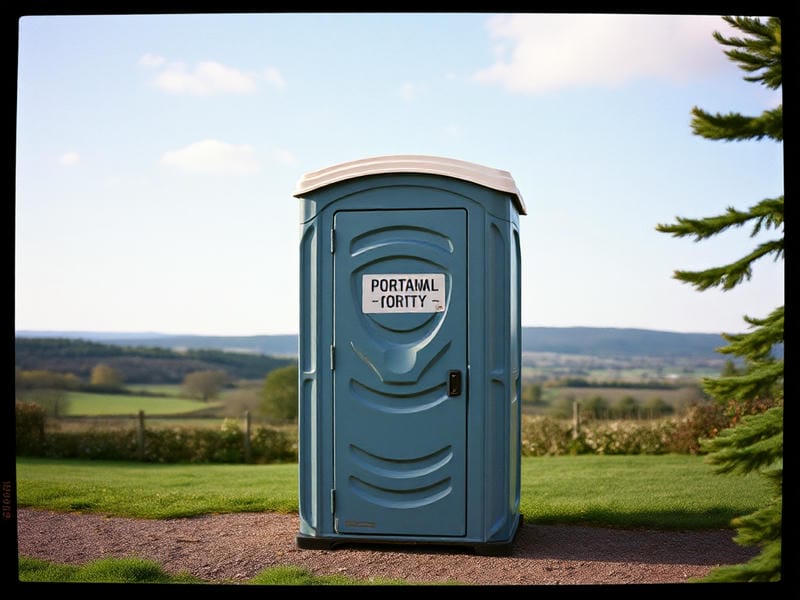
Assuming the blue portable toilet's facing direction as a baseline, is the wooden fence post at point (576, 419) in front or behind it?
behind

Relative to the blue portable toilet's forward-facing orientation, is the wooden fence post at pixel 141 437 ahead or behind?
behind

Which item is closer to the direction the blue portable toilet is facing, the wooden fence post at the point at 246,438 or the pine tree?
the pine tree

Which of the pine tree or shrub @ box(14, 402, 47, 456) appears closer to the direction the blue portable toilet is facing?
the pine tree

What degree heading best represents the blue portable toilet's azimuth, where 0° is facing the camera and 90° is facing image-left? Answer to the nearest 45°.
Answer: approximately 0°

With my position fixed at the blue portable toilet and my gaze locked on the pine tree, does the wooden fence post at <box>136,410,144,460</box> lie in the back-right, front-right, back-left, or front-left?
back-left

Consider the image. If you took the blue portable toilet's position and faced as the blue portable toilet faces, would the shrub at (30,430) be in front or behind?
behind

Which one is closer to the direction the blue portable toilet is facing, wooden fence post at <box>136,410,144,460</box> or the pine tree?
the pine tree

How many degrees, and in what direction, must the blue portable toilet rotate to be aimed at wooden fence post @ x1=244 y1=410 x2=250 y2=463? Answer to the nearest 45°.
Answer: approximately 180°
